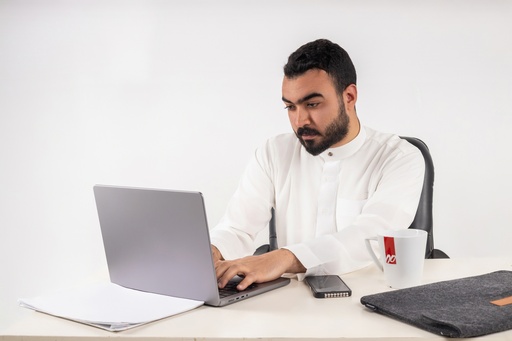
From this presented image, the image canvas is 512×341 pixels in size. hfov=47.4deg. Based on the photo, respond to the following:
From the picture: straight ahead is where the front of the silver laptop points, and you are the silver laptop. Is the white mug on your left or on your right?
on your right

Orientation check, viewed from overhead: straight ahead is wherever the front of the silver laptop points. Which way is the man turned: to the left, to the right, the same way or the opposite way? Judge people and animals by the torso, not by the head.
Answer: the opposite way

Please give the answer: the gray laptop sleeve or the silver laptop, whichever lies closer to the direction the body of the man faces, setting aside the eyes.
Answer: the silver laptop

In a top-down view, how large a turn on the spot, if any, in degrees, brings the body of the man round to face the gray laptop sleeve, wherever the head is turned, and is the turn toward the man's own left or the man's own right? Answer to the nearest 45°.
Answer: approximately 45° to the man's own left

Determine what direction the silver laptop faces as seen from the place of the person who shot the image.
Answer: facing away from the viewer and to the right of the viewer

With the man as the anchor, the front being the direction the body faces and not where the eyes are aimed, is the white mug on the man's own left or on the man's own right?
on the man's own left

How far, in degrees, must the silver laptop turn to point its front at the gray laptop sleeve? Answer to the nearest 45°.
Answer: approximately 90° to its right

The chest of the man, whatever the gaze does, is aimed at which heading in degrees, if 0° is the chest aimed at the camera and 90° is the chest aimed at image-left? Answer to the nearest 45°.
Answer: approximately 45°
